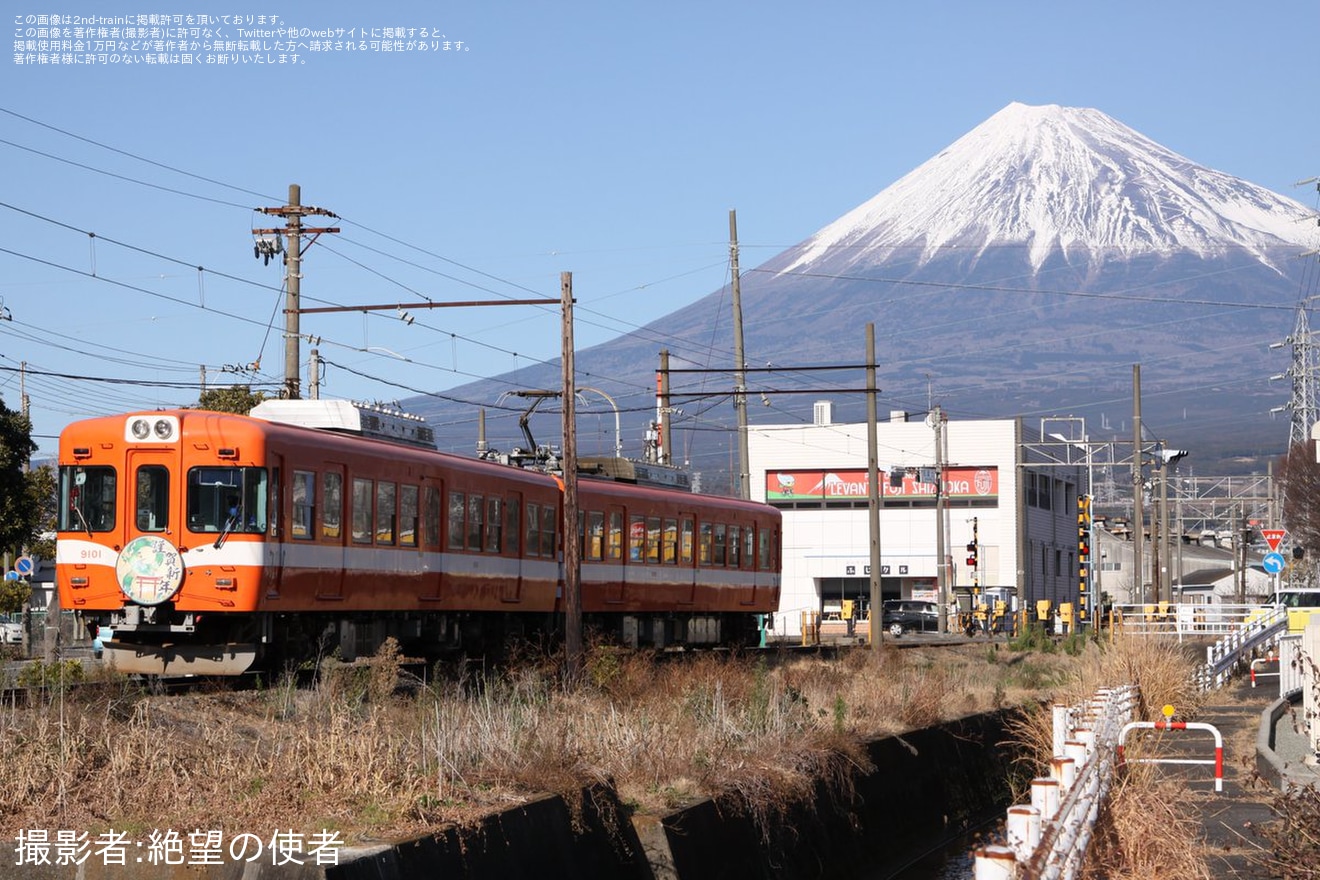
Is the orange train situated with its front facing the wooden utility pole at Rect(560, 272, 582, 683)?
no

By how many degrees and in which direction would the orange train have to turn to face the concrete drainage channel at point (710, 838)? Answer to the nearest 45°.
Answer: approximately 90° to its left

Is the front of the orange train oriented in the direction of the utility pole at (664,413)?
no

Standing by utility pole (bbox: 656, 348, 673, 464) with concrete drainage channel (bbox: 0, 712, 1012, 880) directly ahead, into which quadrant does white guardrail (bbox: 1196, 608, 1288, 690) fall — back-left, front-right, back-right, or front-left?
front-left

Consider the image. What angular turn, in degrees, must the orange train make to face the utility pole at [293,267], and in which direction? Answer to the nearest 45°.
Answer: approximately 135° to its right

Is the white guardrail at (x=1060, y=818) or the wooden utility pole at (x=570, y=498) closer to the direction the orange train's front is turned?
the white guardrail

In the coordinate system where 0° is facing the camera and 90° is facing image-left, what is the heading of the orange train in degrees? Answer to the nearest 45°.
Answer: approximately 45°

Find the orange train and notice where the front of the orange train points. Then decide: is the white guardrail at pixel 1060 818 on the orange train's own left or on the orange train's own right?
on the orange train's own left

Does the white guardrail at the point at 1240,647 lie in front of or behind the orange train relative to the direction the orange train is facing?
behind

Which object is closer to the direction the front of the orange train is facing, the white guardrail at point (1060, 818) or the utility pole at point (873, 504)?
the white guardrail

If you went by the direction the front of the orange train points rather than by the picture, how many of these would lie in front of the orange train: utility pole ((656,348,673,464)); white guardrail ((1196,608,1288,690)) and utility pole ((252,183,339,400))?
0

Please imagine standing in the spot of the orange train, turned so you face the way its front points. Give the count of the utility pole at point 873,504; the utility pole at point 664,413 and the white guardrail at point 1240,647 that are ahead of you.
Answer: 0
